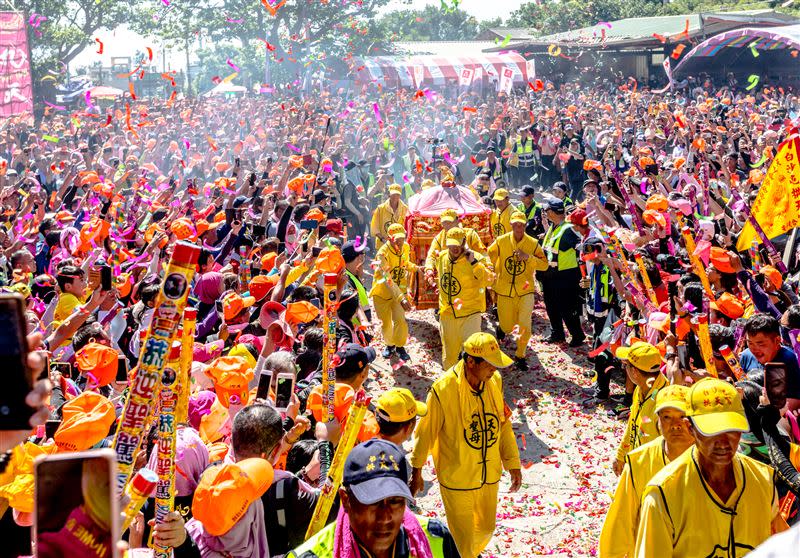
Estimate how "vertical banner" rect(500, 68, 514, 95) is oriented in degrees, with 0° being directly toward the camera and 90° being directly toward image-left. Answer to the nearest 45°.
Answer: approximately 0°

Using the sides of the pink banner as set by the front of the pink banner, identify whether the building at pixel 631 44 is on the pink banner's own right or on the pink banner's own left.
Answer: on the pink banner's own left

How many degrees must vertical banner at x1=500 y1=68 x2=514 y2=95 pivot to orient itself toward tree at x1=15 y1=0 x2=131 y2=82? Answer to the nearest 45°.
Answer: approximately 90° to its right

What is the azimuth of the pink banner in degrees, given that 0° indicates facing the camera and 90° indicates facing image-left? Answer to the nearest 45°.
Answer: approximately 0°

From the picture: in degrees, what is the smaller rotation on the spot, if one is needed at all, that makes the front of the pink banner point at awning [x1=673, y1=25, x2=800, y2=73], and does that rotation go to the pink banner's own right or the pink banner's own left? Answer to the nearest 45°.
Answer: approximately 90° to the pink banner's own left

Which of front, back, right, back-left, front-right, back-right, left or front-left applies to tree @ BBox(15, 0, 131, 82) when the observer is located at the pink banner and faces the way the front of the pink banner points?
back
